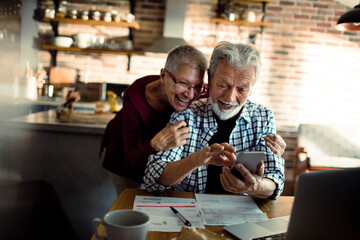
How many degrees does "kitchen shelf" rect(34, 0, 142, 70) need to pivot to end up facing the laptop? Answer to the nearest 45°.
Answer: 0° — it already faces it

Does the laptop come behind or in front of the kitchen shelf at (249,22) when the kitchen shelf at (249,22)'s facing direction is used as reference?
in front

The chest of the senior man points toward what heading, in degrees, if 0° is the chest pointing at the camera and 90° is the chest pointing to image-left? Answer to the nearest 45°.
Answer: approximately 0°

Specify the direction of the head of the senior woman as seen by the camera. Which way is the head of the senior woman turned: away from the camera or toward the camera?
toward the camera

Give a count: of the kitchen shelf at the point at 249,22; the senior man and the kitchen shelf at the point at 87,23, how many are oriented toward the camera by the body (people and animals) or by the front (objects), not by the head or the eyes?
3

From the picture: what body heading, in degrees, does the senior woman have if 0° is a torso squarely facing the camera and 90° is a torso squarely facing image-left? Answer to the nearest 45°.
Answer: approximately 315°

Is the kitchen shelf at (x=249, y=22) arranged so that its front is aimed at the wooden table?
yes

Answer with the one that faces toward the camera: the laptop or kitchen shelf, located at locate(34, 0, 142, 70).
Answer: the kitchen shelf

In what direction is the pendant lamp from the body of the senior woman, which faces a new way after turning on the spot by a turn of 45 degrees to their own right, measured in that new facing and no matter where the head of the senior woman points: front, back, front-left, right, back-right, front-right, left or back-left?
back-left

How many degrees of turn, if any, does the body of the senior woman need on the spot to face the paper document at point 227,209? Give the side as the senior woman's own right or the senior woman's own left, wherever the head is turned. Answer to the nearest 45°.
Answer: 0° — they already face it

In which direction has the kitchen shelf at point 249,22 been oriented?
toward the camera

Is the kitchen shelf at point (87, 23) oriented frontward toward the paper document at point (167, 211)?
yes

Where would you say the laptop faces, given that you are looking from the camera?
facing away from the viewer and to the left of the viewer

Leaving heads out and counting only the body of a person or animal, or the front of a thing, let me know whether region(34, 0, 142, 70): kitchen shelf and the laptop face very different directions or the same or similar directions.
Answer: very different directions

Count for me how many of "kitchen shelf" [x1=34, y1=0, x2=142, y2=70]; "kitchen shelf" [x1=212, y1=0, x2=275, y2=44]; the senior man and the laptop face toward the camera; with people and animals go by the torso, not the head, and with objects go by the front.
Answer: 3
